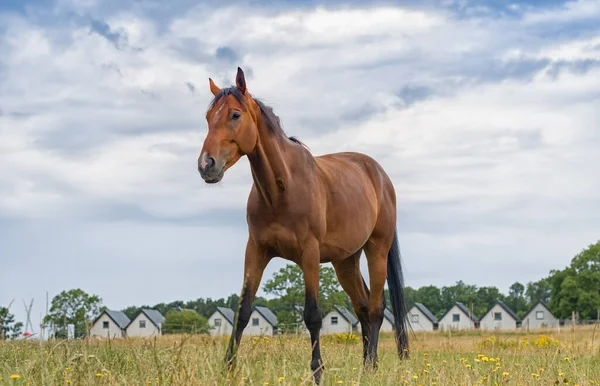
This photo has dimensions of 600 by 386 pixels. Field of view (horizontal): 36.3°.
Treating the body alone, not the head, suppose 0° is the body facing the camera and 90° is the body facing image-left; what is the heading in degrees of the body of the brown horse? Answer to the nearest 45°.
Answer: approximately 45°
